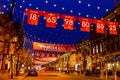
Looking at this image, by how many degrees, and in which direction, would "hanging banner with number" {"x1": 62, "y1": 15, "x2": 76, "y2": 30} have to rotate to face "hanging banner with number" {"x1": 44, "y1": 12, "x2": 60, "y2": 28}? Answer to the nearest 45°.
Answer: approximately 45° to its right

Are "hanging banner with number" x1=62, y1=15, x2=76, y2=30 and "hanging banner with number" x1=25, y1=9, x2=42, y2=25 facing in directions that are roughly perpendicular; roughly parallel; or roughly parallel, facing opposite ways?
roughly parallel

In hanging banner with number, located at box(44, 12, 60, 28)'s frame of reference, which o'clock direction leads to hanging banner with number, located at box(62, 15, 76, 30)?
hanging banner with number, located at box(62, 15, 76, 30) is roughly at 8 o'clock from hanging banner with number, located at box(44, 12, 60, 28).

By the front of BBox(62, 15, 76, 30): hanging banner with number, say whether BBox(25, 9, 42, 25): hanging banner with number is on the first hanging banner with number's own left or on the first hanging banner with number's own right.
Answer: on the first hanging banner with number's own right

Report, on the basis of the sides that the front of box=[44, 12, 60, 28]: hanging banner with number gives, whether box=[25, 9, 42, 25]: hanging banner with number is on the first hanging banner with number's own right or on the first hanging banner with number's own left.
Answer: on the first hanging banner with number's own right

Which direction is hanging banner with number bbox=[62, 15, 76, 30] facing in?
toward the camera

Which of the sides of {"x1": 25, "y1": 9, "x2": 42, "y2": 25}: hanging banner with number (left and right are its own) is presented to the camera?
front

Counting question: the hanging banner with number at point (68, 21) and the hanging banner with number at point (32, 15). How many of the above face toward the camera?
2

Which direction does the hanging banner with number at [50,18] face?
toward the camera

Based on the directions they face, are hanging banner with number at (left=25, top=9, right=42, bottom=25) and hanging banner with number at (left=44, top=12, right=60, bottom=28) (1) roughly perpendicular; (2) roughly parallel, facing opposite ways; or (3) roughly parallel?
roughly parallel

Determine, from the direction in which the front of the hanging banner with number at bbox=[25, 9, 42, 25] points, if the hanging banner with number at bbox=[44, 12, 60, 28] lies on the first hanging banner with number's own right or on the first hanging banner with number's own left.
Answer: on the first hanging banner with number's own left

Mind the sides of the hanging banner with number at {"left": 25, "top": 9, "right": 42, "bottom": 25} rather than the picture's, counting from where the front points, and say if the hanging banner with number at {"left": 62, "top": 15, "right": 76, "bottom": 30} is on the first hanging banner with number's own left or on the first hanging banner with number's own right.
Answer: on the first hanging banner with number's own left

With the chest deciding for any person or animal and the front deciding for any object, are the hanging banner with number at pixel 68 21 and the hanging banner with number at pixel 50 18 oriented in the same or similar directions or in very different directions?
same or similar directions

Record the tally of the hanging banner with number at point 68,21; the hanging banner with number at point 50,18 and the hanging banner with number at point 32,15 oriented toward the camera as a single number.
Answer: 3
